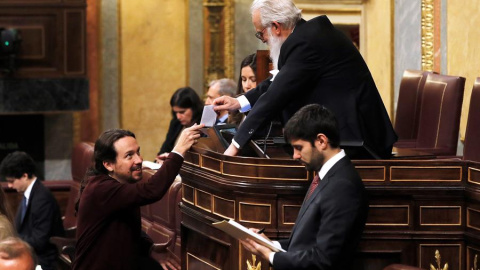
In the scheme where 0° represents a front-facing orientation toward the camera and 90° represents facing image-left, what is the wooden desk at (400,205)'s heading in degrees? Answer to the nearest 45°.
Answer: approximately 0°

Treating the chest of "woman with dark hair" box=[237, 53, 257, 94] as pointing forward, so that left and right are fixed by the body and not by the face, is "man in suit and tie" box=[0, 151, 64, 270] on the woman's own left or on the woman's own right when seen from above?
on the woman's own right

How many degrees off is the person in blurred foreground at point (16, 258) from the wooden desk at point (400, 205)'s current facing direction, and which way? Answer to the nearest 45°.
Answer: approximately 45° to its right

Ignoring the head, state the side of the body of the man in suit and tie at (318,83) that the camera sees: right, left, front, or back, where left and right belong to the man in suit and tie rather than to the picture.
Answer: left

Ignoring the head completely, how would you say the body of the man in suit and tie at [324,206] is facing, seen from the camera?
to the viewer's left

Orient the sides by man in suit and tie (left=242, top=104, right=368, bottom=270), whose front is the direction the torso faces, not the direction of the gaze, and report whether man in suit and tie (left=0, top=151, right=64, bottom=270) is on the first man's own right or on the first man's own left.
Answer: on the first man's own right

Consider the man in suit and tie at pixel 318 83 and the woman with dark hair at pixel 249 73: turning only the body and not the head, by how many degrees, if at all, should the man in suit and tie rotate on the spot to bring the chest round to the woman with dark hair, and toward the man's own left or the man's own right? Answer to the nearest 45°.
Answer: approximately 90° to the man's own right

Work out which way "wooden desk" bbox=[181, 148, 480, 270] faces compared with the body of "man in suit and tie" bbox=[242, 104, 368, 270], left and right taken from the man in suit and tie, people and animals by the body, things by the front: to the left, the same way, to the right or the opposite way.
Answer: to the left

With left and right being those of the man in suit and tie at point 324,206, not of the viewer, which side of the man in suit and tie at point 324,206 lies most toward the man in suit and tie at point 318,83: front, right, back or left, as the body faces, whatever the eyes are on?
right
